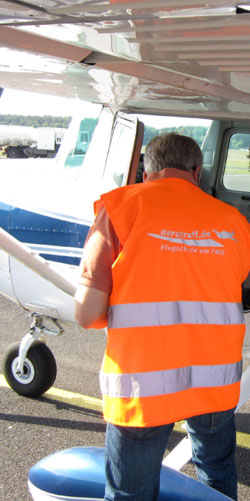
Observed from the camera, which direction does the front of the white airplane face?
facing to the left of the viewer

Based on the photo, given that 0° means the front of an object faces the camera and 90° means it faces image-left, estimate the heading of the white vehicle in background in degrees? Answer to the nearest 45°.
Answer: approximately 270°

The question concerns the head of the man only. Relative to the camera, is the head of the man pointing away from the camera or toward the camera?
away from the camera

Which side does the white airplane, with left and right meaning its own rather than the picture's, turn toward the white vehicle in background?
right

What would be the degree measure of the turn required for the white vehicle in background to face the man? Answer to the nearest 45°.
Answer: approximately 90° to its right
